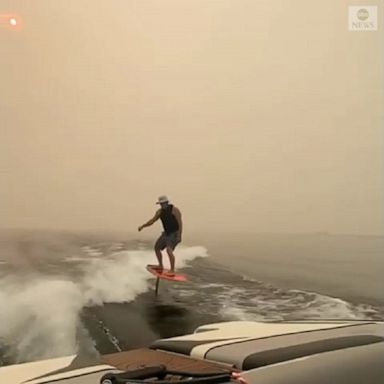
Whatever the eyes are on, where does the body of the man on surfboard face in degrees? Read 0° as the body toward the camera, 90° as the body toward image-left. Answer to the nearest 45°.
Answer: approximately 45°
